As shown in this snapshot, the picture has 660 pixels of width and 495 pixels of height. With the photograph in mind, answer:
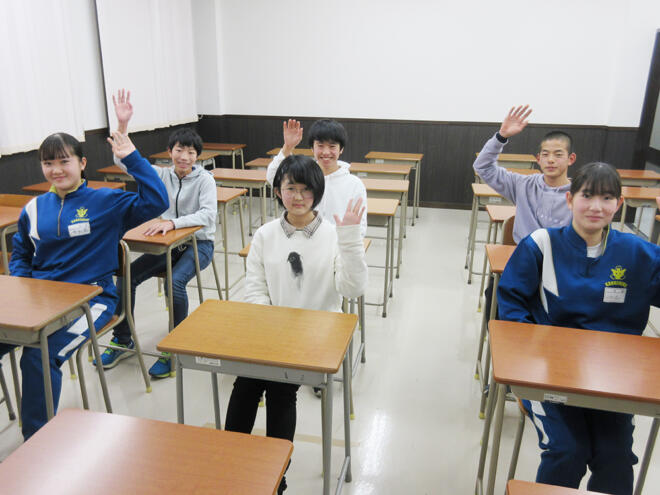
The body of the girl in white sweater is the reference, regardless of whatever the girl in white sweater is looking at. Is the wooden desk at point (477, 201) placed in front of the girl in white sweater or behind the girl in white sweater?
behind

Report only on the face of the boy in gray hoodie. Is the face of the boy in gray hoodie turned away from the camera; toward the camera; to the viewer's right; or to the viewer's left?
toward the camera

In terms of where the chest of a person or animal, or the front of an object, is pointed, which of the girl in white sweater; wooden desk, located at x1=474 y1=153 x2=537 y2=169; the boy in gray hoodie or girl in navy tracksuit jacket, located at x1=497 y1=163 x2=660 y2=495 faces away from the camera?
the wooden desk

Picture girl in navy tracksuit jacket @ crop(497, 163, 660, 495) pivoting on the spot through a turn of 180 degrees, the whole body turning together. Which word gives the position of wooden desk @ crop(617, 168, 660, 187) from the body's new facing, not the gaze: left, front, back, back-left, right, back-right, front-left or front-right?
front

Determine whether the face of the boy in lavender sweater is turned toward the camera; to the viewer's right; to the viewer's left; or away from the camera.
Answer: toward the camera

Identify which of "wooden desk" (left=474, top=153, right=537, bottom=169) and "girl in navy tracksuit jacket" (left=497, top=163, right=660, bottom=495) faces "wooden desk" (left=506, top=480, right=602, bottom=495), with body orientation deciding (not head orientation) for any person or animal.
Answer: the girl in navy tracksuit jacket

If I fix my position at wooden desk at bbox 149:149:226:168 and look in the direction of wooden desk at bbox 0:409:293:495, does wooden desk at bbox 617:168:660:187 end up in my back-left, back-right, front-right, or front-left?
front-left

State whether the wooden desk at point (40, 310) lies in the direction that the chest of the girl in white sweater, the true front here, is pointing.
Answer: no

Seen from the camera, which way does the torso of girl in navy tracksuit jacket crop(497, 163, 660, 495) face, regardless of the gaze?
toward the camera

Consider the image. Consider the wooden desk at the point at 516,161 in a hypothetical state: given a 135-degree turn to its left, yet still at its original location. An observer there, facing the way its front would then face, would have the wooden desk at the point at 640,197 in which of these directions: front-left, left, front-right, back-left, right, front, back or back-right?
left

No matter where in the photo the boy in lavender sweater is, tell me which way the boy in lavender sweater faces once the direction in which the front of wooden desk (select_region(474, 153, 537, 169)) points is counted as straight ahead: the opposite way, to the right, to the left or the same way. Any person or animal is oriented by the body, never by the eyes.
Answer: the opposite way

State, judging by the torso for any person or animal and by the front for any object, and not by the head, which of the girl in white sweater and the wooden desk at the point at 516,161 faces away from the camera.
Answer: the wooden desk

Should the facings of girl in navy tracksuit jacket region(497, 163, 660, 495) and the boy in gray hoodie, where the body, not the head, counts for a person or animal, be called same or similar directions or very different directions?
same or similar directions

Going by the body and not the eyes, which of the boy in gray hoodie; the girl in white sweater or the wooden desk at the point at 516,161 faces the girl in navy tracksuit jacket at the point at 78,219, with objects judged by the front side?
the boy in gray hoodie

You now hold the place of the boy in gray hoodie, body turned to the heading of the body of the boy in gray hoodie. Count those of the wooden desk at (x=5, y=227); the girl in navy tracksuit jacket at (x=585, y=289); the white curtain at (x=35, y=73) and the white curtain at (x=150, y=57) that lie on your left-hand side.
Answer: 1

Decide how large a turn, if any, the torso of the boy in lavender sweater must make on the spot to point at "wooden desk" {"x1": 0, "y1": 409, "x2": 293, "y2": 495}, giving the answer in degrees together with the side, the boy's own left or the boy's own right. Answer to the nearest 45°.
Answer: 0° — they already face it

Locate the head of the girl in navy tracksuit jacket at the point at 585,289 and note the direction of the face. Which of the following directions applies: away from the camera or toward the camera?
toward the camera

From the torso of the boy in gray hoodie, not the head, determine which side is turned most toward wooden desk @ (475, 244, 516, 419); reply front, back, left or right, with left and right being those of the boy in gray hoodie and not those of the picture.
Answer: left
